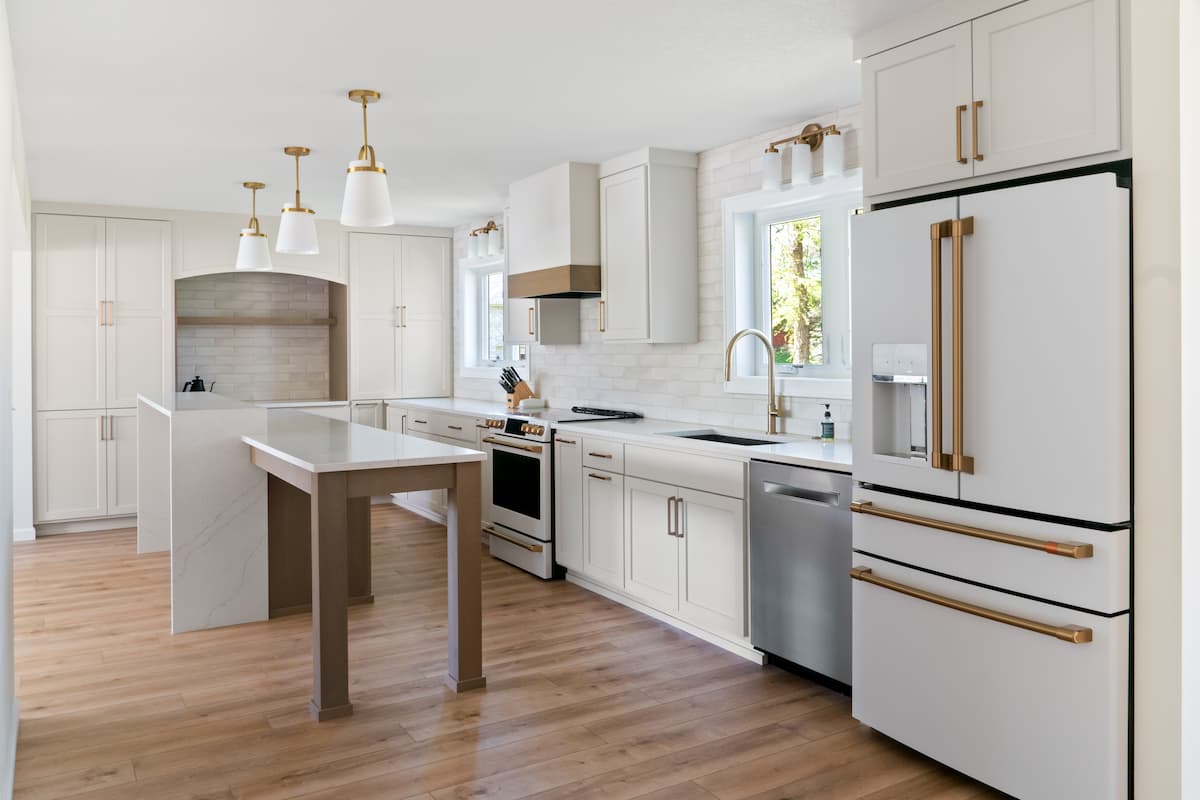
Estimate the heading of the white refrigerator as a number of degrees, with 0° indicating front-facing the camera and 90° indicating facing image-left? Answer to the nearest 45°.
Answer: approximately 45°

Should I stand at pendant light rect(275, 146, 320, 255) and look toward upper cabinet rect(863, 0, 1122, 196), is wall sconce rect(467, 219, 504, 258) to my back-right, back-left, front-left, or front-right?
back-left

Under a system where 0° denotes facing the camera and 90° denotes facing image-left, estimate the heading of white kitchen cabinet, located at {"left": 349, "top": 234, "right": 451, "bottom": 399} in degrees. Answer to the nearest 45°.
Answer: approximately 0°
